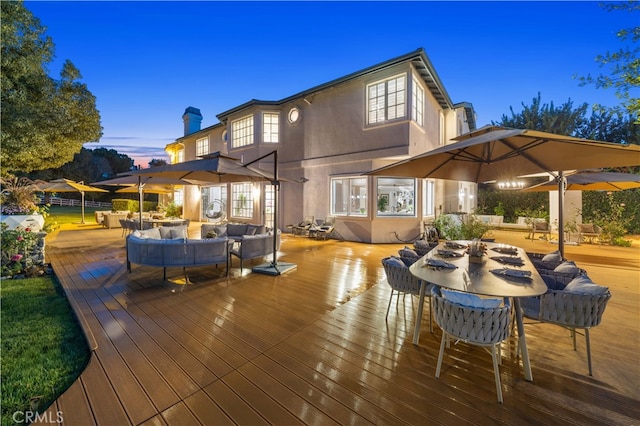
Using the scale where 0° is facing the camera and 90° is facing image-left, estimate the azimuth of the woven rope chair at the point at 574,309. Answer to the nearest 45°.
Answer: approximately 135°

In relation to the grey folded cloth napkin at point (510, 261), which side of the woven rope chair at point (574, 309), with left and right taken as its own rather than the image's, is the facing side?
front

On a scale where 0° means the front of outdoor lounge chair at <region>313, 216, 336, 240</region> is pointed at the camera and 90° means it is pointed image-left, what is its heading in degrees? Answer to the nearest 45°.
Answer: approximately 45°

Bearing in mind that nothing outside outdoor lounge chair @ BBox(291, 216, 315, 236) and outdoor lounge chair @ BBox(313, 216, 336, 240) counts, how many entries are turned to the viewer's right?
0

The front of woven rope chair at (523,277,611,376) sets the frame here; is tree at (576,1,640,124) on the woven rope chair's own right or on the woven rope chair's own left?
on the woven rope chair's own right

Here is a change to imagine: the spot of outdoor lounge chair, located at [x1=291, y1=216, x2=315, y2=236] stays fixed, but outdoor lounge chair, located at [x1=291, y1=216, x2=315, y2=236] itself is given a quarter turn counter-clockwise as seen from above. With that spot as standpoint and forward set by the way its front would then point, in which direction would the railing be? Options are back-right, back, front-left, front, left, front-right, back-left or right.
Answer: back

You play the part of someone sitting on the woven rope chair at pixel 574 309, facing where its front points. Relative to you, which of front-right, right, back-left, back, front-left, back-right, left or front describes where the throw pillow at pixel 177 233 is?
front-left

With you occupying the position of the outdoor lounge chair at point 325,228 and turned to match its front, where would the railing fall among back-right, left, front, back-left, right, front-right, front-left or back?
right

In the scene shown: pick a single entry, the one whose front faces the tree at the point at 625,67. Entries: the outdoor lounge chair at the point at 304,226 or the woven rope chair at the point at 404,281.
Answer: the woven rope chair

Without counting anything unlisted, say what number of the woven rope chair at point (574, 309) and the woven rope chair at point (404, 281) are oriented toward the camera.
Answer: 0

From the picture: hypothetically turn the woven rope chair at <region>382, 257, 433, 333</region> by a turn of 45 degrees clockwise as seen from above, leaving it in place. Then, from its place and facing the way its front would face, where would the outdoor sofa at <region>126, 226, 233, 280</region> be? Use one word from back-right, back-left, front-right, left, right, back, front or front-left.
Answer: back
